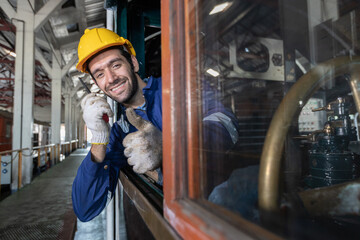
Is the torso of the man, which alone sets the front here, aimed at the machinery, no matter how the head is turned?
no

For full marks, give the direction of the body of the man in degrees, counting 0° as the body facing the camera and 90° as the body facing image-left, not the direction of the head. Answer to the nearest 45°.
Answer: approximately 45°

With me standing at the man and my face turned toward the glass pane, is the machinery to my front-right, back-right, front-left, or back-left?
front-left

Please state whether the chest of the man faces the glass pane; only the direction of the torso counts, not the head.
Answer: no

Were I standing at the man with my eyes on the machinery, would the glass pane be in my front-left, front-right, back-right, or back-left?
front-right
